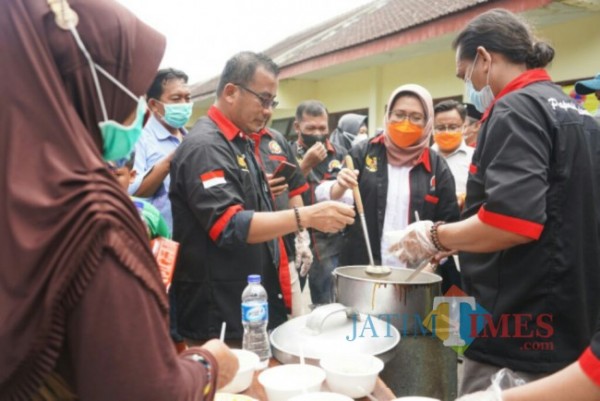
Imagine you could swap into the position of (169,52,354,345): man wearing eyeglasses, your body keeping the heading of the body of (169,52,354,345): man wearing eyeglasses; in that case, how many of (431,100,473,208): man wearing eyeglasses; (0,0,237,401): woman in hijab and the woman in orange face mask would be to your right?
1

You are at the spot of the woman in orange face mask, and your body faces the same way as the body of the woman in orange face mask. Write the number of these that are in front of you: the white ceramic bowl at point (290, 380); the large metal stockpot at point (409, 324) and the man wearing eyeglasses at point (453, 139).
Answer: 2

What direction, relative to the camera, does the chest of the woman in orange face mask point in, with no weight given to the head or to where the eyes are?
toward the camera

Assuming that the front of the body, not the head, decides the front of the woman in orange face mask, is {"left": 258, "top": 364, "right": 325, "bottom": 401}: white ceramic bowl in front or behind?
in front

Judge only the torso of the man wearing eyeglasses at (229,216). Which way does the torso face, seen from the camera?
to the viewer's right

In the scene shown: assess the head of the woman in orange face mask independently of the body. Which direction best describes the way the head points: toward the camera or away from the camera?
toward the camera

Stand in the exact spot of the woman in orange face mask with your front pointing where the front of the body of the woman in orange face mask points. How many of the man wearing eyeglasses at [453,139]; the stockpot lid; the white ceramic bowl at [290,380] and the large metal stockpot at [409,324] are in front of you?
3

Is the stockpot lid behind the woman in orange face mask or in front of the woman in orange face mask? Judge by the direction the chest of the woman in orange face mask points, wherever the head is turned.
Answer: in front

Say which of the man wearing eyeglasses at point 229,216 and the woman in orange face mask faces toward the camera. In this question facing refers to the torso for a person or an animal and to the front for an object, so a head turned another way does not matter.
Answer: the woman in orange face mask

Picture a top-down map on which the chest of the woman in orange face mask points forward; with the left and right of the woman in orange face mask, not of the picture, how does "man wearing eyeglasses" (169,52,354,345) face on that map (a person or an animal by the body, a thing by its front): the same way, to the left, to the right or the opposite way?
to the left

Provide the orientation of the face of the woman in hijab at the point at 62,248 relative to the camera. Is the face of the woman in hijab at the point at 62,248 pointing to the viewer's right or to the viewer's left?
to the viewer's right

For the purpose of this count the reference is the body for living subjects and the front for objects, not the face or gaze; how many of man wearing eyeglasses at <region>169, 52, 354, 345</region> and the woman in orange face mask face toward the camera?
1

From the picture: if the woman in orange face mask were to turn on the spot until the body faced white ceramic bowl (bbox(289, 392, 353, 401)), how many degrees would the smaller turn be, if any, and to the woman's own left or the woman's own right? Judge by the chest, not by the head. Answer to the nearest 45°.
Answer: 0° — they already face it

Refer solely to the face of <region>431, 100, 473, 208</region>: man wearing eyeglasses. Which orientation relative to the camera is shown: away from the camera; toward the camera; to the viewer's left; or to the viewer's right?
toward the camera

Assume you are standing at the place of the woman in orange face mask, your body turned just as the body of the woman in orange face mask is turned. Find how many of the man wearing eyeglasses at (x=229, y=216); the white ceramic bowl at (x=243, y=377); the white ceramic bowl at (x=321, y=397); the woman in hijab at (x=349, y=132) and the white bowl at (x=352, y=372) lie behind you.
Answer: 1
